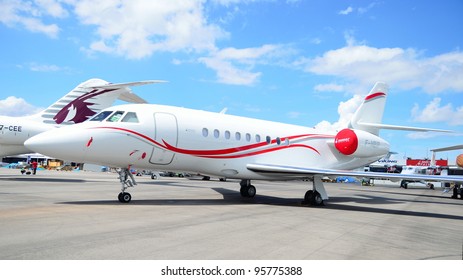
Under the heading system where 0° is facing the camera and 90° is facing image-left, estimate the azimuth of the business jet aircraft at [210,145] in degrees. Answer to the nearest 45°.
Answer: approximately 45°
